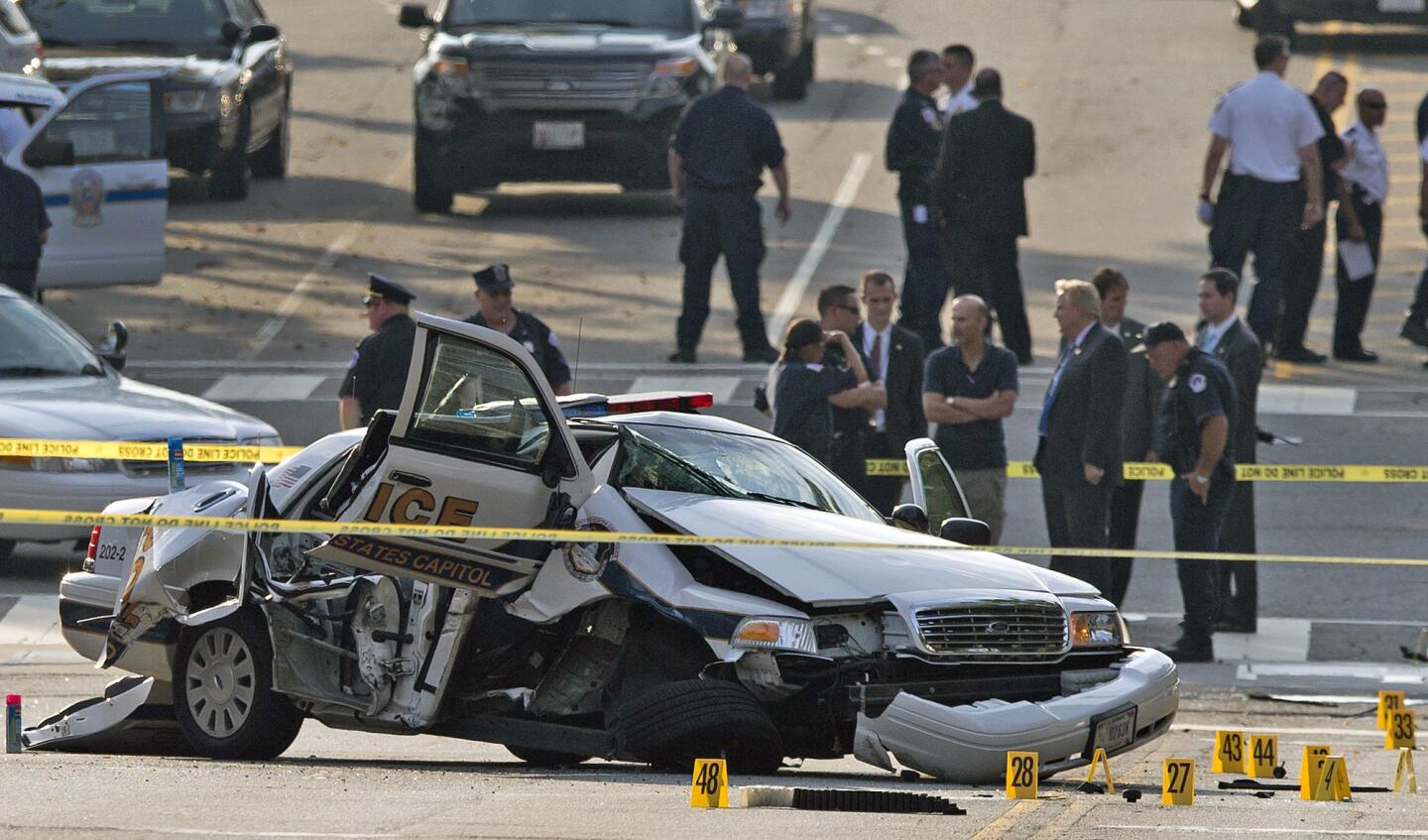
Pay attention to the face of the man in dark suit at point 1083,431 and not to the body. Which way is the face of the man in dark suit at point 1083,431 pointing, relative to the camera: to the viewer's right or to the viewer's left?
to the viewer's left

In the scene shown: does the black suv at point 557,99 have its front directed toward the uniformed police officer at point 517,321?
yes

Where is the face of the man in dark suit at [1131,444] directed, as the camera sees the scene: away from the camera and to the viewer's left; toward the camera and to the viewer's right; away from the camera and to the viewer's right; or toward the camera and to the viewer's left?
toward the camera and to the viewer's left

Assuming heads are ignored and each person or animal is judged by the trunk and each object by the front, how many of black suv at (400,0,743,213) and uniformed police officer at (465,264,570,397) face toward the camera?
2

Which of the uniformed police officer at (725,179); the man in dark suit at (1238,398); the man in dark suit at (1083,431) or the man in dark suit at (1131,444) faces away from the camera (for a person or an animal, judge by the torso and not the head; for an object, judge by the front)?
the uniformed police officer

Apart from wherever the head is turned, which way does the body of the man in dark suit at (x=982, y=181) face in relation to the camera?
away from the camera

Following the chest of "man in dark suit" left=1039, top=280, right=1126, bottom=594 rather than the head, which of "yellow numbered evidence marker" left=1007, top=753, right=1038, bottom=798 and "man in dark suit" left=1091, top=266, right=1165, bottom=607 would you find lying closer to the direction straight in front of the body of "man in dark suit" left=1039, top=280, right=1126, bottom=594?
the yellow numbered evidence marker

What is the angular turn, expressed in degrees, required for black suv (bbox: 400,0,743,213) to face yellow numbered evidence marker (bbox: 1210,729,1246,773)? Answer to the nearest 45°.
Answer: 0° — it already faces it

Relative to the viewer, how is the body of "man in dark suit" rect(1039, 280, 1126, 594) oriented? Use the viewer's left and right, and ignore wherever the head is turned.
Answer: facing to the left of the viewer

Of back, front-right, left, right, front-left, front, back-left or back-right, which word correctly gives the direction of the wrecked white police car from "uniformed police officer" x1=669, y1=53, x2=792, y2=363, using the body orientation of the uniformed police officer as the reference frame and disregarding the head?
back

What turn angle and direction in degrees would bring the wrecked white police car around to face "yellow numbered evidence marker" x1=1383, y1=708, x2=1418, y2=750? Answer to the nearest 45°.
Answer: approximately 45° to its left

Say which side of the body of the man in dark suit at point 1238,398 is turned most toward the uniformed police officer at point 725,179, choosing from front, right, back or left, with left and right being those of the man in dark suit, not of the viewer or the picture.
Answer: right

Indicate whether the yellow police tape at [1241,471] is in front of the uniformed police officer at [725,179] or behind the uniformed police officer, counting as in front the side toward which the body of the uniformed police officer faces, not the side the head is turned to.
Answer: behind
